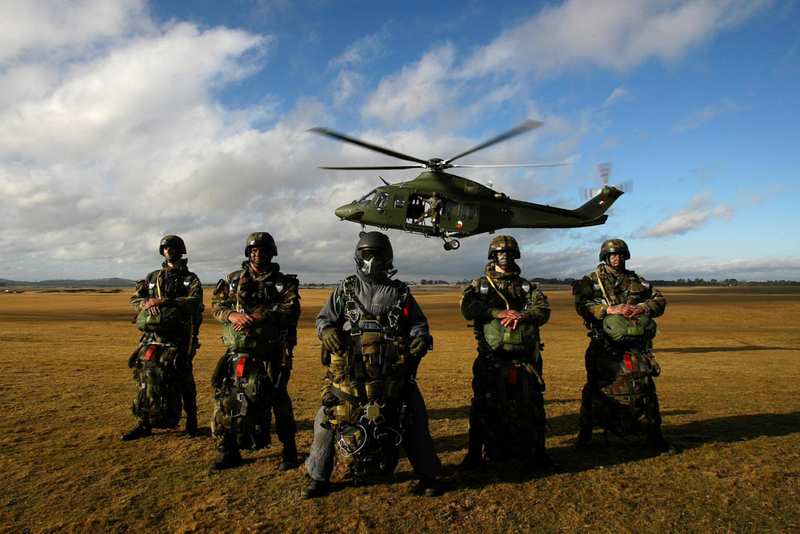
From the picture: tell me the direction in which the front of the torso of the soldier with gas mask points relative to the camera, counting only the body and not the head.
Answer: toward the camera

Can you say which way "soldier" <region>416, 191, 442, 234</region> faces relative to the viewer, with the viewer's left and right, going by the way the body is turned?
facing the viewer and to the left of the viewer

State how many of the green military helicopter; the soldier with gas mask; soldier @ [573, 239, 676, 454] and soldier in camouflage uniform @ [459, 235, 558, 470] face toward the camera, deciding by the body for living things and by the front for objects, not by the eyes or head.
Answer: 3

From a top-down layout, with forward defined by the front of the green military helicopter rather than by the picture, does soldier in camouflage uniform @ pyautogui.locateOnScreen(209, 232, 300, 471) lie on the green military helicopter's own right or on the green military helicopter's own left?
on the green military helicopter's own left

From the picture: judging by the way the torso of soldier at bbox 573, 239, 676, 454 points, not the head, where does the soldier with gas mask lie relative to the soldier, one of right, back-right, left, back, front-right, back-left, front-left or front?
front-right

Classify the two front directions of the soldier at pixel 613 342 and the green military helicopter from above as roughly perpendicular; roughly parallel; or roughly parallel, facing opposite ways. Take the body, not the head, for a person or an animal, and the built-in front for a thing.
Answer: roughly perpendicular

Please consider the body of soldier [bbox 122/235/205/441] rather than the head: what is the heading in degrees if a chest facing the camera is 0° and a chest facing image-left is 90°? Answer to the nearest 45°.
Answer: approximately 45°

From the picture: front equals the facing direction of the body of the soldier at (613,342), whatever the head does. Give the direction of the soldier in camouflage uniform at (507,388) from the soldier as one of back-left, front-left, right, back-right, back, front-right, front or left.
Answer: front-right

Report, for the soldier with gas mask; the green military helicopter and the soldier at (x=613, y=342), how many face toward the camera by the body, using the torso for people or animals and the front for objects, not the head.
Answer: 2

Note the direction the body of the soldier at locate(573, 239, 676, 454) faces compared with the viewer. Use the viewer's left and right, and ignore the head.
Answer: facing the viewer

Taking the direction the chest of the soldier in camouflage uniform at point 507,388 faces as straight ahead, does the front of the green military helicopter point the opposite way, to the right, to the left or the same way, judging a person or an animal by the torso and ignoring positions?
to the right
